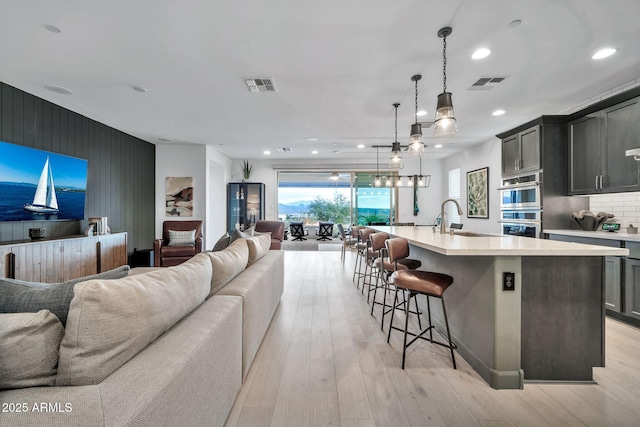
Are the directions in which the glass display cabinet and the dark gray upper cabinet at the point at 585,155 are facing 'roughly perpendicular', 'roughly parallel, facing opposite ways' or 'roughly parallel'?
roughly perpendicular

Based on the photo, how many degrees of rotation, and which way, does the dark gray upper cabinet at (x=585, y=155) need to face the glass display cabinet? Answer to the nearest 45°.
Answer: approximately 45° to its right

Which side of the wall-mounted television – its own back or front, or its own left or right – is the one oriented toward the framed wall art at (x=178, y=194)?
left

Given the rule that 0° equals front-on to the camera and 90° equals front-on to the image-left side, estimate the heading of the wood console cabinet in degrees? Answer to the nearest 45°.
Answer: approximately 315°

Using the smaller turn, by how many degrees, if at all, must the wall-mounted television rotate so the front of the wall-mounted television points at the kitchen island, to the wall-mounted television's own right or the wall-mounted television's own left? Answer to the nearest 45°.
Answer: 0° — it already faces it

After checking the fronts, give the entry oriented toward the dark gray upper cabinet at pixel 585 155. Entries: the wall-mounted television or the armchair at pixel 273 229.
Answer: the wall-mounted television

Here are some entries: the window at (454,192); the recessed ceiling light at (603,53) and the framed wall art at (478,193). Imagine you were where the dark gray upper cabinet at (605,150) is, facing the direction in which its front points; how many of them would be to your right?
2

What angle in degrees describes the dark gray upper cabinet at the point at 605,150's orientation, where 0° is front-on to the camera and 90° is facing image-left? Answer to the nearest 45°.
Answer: approximately 45°

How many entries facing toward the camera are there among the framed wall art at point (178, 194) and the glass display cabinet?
2
